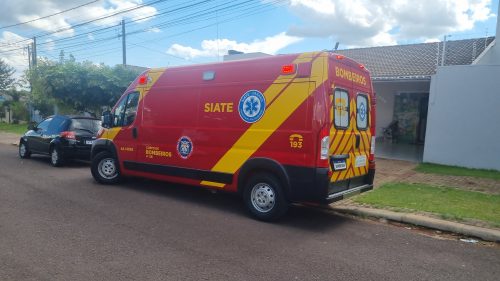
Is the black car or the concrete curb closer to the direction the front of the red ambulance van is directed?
the black car

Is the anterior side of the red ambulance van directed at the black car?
yes

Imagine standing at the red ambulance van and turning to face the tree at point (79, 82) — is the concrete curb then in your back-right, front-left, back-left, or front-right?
back-right

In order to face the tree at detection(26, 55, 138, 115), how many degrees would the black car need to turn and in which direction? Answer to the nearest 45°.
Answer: approximately 45° to its right

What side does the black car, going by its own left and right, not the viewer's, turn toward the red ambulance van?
back

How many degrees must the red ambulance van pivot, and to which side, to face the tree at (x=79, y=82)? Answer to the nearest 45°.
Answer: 0° — it already faces it

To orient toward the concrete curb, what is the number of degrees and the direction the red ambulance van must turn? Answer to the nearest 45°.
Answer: approximately 135° to its right

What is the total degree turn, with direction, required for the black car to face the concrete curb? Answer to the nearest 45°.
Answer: approximately 180°

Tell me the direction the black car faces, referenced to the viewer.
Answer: facing away from the viewer and to the left of the viewer

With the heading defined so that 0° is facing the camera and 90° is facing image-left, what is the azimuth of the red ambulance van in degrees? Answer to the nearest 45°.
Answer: approximately 135°
